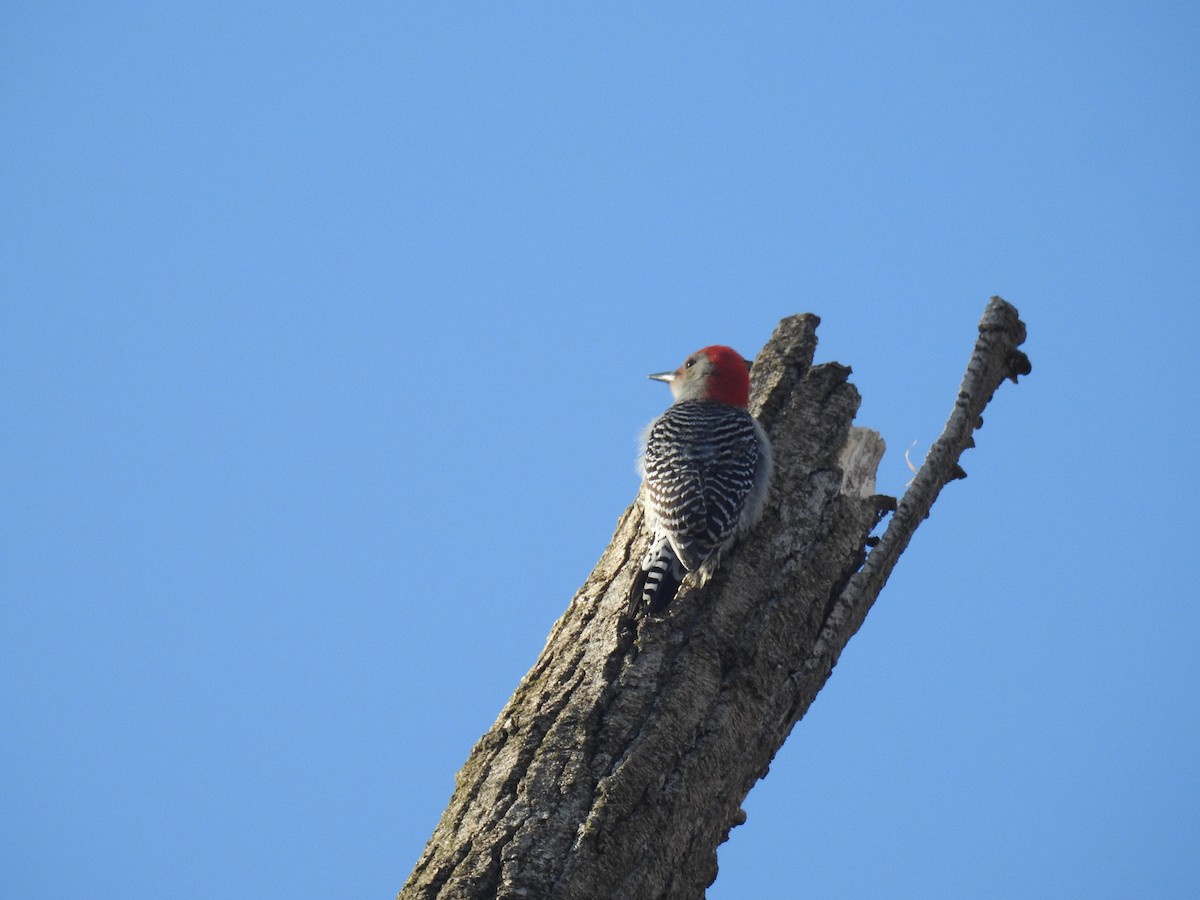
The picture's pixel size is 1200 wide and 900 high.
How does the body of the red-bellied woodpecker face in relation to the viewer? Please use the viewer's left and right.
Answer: facing away from the viewer
